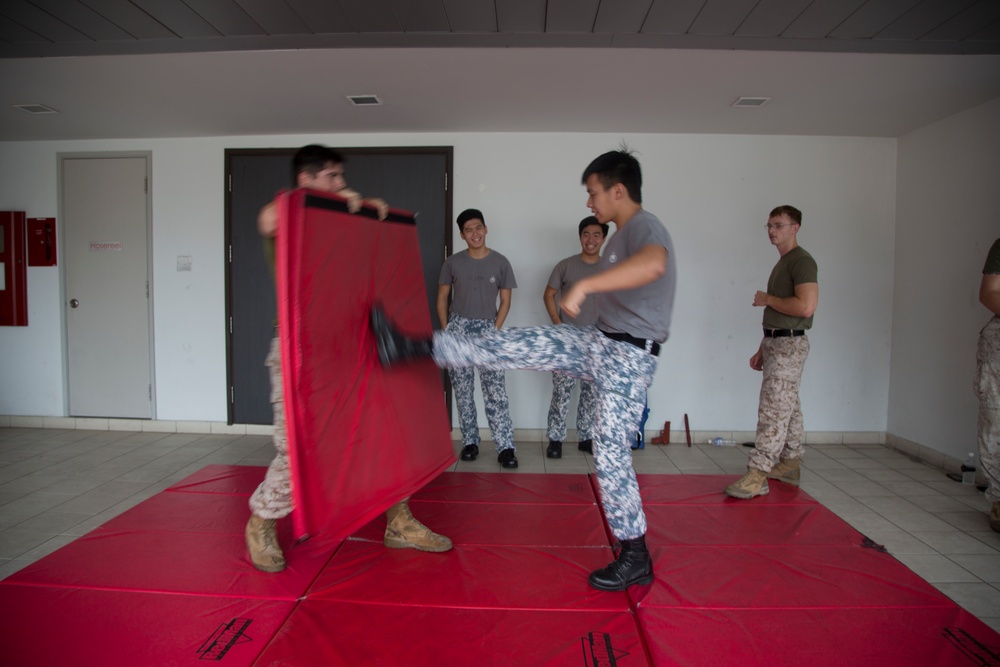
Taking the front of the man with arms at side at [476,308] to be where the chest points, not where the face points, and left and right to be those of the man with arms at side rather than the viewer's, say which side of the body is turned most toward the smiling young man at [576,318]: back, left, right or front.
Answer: left

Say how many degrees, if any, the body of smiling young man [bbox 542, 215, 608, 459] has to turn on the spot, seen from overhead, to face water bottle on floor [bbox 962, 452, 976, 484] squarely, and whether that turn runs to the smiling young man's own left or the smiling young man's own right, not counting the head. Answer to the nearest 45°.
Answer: approximately 90° to the smiling young man's own left

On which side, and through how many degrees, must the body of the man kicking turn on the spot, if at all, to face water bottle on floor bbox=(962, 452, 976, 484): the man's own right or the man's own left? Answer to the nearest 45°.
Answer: approximately 135° to the man's own right

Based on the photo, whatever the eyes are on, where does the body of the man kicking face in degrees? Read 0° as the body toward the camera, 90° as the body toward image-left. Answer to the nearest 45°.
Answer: approximately 90°

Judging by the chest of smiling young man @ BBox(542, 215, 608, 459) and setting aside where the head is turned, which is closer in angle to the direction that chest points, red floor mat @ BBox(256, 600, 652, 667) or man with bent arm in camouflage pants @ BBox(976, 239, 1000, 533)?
the red floor mat

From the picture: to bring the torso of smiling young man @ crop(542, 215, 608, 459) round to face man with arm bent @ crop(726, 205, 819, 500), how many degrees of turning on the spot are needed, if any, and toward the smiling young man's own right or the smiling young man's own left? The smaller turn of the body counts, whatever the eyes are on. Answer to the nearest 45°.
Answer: approximately 45° to the smiling young man's own left

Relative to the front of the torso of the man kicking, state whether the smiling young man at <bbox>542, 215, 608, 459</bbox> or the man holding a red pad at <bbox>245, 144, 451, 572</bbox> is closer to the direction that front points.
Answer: the man holding a red pad

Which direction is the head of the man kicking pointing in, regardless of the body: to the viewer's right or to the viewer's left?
to the viewer's left
